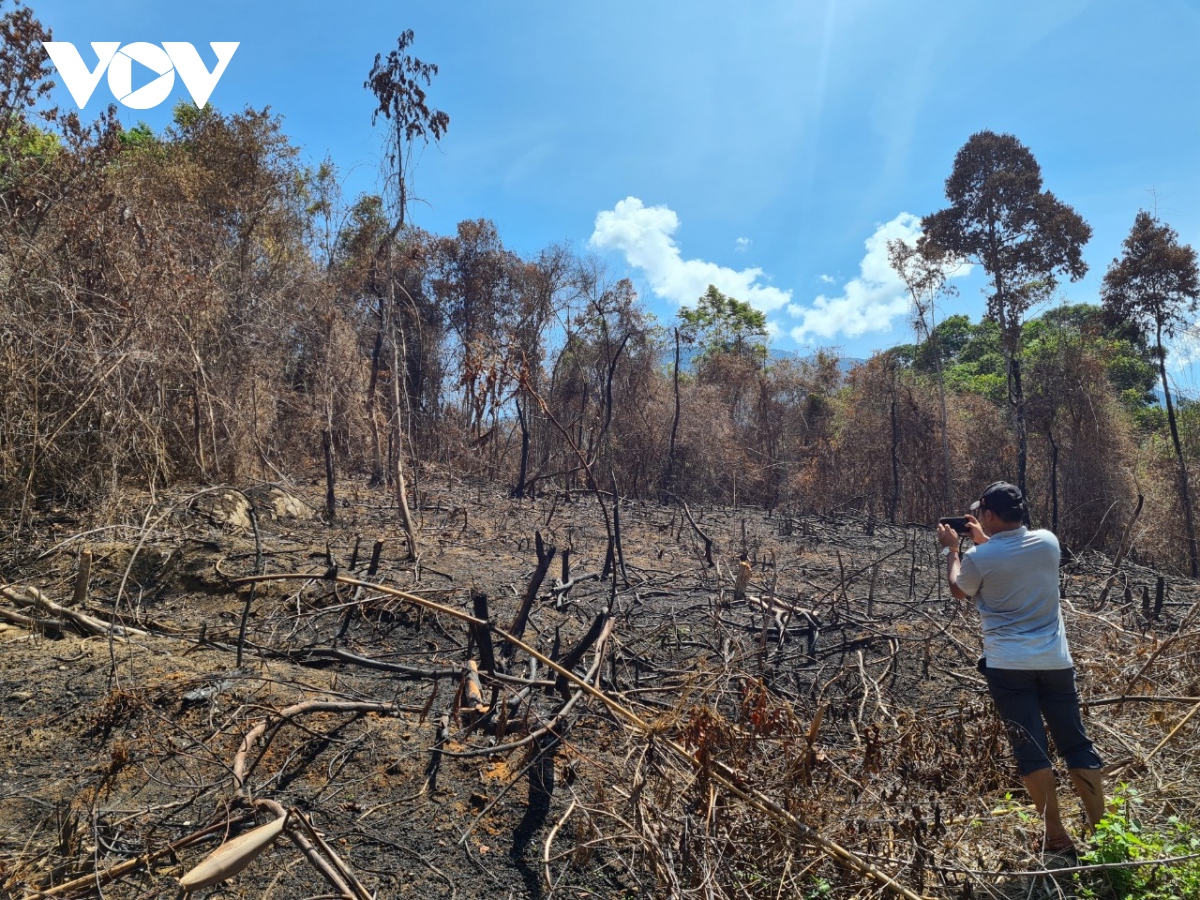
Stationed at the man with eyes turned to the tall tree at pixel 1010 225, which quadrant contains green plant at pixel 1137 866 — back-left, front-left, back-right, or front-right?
back-right

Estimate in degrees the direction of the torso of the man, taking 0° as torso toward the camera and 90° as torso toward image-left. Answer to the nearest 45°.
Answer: approximately 135°

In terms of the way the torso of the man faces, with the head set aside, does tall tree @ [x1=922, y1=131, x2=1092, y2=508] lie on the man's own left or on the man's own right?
on the man's own right

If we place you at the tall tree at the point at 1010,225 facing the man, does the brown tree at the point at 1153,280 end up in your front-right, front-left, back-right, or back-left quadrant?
front-left

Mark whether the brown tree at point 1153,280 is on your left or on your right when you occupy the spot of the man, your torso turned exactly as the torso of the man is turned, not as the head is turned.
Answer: on your right

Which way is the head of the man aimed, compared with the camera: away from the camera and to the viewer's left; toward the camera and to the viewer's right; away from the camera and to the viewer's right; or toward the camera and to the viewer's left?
away from the camera and to the viewer's left
